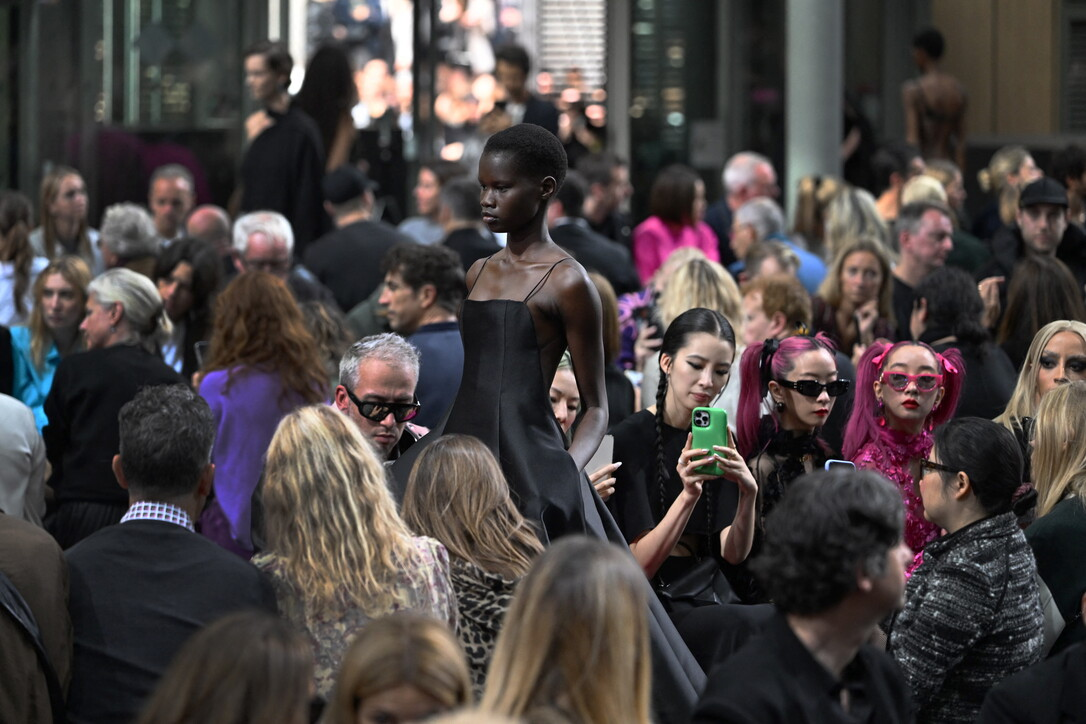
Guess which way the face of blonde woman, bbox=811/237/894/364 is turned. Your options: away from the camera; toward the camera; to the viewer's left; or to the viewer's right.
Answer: toward the camera

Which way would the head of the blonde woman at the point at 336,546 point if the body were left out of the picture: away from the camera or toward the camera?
away from the camera

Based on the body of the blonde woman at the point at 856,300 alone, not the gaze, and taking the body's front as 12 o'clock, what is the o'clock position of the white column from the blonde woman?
The white column is roughly at 6 o'clock from the blonde woman.

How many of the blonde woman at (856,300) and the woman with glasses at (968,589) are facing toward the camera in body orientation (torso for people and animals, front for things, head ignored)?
1

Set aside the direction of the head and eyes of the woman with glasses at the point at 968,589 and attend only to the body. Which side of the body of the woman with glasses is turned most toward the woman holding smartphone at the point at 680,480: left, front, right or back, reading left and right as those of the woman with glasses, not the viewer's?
front

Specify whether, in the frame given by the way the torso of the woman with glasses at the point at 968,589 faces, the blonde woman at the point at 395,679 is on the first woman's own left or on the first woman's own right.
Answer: on the first woman's own left

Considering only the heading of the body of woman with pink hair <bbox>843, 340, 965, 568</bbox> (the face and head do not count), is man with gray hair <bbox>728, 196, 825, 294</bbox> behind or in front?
behind

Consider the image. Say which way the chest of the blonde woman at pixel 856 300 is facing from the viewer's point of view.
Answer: toward the camera

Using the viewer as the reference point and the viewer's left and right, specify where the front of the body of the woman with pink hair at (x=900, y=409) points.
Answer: facing the viewer

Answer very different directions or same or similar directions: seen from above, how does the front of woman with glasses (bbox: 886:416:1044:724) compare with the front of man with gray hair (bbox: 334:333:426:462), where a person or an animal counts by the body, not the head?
very different directions

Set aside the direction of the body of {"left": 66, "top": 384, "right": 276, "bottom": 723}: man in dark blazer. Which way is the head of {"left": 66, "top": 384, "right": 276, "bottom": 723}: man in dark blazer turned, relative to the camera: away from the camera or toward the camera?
away from the camera

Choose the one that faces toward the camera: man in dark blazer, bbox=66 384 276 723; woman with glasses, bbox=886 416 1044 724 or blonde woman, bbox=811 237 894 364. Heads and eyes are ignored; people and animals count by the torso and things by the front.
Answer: the blonde woman

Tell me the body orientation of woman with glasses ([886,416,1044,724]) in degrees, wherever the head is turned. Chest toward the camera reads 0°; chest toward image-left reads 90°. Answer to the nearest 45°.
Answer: approximately 135°

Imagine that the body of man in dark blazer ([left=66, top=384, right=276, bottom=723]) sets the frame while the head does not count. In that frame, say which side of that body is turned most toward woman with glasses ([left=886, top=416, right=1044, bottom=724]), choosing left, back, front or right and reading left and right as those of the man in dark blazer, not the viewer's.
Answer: right

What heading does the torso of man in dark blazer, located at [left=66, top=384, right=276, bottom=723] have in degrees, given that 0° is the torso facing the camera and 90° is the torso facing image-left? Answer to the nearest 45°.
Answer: approximately 180°
